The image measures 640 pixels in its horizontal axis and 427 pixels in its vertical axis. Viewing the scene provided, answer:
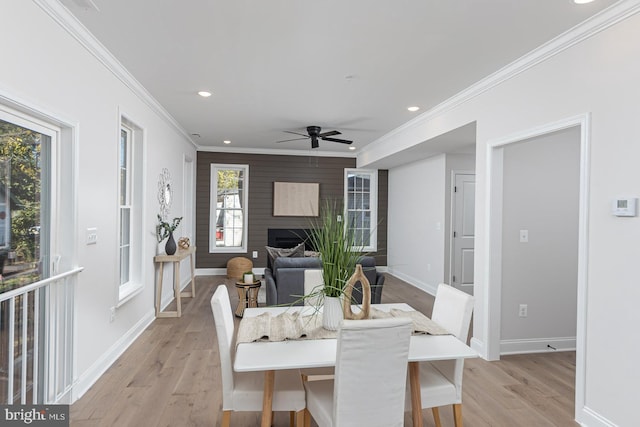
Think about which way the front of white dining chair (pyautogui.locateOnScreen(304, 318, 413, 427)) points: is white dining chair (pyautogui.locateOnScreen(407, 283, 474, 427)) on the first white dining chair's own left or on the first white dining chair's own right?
on the first white dining chair's own right

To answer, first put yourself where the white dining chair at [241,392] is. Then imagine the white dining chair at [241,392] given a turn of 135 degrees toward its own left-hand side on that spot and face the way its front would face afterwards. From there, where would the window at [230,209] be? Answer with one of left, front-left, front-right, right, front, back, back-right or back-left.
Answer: front-right

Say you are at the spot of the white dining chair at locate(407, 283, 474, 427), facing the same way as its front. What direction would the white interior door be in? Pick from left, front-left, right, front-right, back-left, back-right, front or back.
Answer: back-right

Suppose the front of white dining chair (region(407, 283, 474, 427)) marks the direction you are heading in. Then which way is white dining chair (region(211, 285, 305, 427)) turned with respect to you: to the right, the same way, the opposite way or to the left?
the opposite way

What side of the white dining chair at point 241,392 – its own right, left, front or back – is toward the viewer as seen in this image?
right

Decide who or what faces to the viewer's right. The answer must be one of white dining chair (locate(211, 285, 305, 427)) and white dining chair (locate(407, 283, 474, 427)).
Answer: white dining chair (locate(211, 285, 305, 427))

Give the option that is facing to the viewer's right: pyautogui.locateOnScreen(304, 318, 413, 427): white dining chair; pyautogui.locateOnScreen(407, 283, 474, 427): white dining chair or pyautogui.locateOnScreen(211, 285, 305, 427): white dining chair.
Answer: pyautogui.locateOnScreen(211, 285, 305, 427): white dining chair

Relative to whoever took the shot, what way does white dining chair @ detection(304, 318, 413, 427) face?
facing away from the viewer and to the left of the viewer

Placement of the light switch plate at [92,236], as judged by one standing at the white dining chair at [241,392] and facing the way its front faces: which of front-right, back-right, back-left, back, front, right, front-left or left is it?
back-left

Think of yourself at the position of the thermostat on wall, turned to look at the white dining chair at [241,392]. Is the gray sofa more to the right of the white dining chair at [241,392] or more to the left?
right

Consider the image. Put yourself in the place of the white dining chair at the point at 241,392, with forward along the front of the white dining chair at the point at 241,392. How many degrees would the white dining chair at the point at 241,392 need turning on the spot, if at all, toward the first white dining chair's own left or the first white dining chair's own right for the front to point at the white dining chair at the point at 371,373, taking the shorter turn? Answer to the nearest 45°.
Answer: approximately 45° to the first white dining chair's own right
